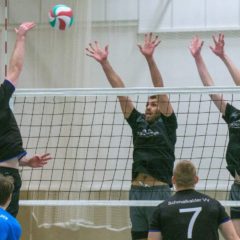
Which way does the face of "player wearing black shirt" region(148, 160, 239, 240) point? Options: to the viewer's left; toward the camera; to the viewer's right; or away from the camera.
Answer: away from the camera

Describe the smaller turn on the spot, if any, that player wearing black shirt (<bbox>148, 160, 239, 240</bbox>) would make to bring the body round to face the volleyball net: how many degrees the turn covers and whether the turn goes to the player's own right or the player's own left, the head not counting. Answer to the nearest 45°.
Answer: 0° — they already face it

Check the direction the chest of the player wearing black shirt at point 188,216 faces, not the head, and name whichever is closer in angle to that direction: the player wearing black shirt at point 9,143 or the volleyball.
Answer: the volleyball

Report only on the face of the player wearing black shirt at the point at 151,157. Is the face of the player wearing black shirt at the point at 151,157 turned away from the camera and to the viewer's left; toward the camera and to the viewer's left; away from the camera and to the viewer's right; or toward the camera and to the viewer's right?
toward the camera and to the viewer's left

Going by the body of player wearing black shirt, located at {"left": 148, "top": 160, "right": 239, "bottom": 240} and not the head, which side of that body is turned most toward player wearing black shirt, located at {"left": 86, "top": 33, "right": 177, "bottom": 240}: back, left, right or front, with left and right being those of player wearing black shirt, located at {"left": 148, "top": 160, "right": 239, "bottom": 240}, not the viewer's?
front

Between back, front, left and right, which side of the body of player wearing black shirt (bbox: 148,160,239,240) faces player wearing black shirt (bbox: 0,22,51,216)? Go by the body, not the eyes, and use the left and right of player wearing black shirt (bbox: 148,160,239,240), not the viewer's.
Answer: left

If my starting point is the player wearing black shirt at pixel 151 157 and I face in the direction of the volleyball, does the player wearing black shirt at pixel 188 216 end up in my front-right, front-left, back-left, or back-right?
back-left

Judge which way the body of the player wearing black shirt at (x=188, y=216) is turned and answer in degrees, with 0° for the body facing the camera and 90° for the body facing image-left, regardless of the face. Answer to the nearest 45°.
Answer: approximately 180°
